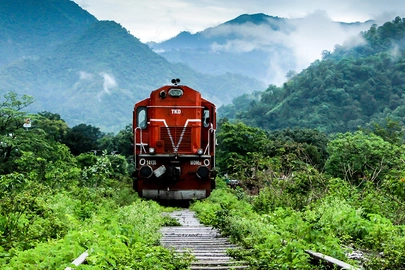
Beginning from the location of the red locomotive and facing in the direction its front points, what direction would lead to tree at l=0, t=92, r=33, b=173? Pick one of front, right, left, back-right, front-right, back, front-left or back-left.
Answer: back-right

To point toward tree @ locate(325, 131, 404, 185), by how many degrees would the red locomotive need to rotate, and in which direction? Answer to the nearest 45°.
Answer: approximately 135° to its left

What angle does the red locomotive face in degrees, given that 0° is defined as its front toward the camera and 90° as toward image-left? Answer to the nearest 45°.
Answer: approximately 0°
